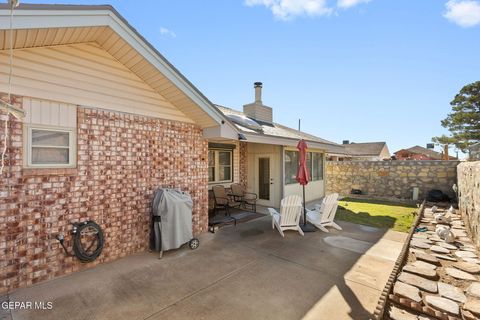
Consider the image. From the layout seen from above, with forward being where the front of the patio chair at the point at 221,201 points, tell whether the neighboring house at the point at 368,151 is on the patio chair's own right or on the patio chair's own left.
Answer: on the patio chair's own left

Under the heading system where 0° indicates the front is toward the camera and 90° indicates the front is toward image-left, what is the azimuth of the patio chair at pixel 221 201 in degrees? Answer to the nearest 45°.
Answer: approximately 315°

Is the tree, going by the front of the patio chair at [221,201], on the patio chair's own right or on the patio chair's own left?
on the patio chair's own left
